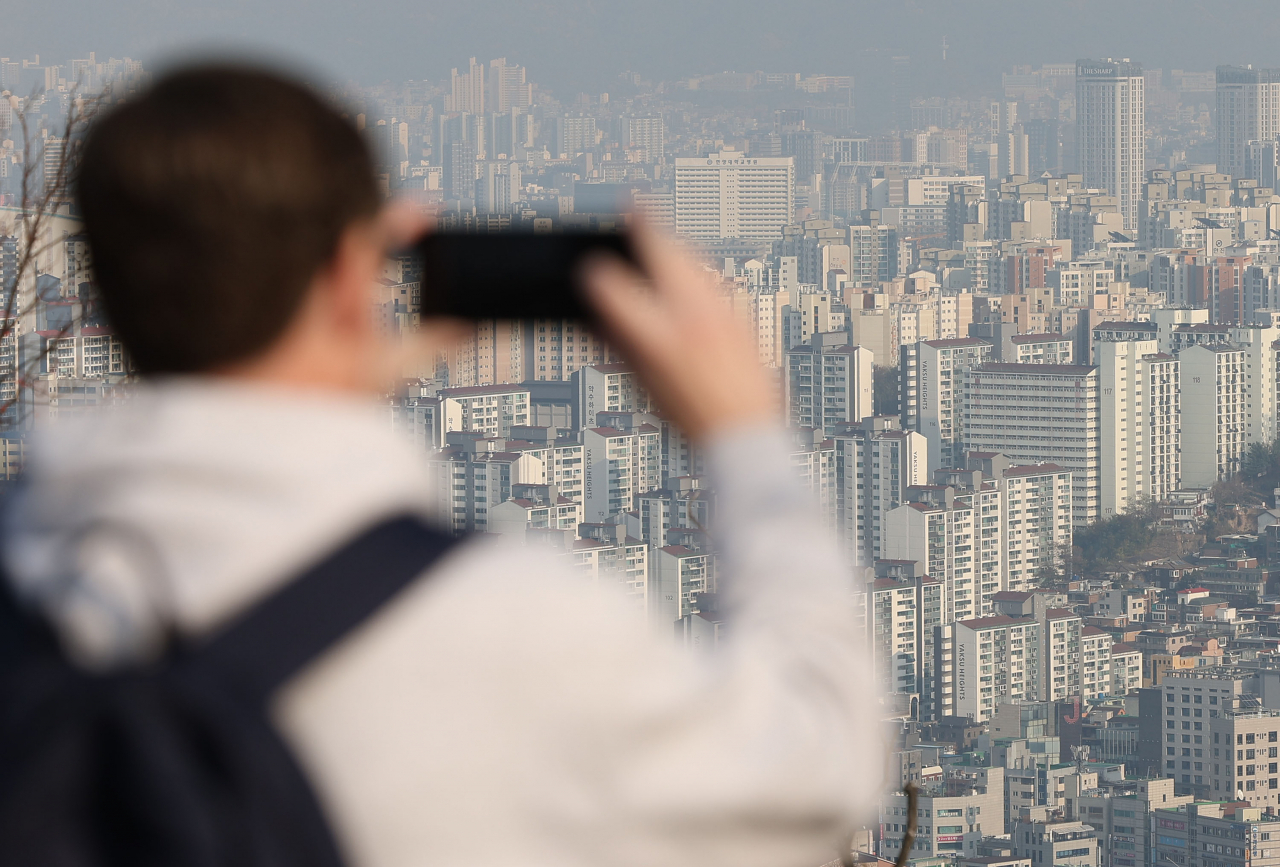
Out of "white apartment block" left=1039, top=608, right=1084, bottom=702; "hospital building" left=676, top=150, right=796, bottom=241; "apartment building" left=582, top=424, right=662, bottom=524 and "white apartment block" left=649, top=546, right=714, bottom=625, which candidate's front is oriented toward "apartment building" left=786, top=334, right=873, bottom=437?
"hospital building" left=676, top=150, right=796, bottom=241

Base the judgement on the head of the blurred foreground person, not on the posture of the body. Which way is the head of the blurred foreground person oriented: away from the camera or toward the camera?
away from the camera

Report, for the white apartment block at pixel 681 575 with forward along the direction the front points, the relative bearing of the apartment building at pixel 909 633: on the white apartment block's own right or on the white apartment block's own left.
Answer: on the white apartment block's own left

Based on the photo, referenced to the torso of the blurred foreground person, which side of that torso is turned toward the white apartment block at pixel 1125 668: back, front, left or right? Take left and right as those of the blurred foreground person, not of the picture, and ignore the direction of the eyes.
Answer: front

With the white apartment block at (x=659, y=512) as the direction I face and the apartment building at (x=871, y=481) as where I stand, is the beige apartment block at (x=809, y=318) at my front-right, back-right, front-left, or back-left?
back-right

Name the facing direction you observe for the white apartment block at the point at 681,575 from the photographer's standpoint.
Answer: facing the viewer and to the right of the viewer

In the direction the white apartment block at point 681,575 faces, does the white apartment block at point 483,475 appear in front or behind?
behind

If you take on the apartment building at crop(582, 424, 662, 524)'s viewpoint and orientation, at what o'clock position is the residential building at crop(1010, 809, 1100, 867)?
The residential building is roughly at 12 o'clock from the apartment building.

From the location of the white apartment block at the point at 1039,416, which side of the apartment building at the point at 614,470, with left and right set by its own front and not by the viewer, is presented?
left

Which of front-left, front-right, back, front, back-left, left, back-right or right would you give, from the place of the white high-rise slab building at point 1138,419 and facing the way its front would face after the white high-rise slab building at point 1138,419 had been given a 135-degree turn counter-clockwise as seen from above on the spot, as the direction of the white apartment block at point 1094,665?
back

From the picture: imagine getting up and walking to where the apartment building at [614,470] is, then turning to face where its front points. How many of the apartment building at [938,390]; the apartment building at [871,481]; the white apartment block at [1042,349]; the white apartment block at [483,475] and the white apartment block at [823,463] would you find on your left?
4

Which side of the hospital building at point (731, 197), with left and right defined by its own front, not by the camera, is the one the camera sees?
front

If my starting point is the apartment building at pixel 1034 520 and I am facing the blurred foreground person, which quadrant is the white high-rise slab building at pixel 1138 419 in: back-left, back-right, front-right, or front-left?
back-left

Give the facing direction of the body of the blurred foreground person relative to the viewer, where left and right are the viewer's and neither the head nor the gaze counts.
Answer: facing away from the viewer and to the right of the viewer

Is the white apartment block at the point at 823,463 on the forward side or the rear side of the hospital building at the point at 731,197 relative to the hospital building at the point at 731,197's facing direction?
on the forward side

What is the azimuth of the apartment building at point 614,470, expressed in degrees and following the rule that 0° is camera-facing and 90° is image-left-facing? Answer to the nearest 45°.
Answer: approximately 315°

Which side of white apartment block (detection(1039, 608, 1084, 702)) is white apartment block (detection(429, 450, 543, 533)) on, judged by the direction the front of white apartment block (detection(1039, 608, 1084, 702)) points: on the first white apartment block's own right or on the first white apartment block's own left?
on the first white apartment block's own right
